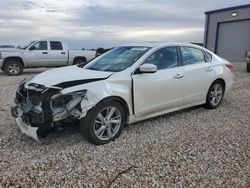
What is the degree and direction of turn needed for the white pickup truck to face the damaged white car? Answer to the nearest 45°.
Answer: approximately 90° to its left

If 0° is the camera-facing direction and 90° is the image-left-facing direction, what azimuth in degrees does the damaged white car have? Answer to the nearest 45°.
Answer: approximately 45°

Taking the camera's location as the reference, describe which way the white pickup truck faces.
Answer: facing to the left of the viewer

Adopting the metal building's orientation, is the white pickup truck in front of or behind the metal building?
in front

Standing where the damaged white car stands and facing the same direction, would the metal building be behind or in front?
behind

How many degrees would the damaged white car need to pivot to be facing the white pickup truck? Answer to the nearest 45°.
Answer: approximately 90° to its right

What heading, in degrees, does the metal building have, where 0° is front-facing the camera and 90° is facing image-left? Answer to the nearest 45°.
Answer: approximately 45°

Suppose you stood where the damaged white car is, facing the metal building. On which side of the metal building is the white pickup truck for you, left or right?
left

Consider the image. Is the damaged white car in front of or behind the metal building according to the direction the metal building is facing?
in front

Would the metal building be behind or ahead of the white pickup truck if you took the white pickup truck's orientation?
behind
